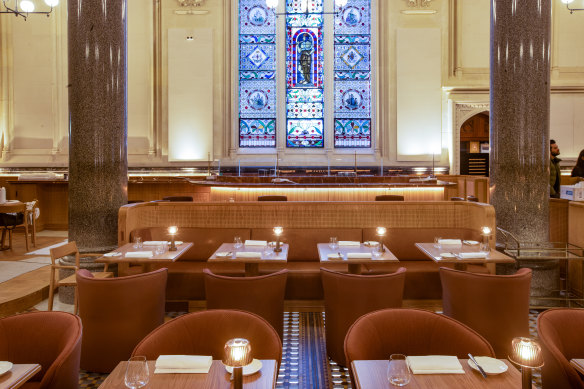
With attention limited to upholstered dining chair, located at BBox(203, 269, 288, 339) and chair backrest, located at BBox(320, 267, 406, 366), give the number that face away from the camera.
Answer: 2

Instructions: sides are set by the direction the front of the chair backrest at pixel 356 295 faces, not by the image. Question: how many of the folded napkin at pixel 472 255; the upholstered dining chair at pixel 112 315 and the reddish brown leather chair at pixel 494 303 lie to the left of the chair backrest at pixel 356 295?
1

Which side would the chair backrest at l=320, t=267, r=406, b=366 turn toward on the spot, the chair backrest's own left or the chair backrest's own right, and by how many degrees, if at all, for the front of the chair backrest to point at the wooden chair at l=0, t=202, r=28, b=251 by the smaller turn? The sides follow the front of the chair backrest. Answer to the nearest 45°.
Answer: approximately 45° to the chair backrest's own left

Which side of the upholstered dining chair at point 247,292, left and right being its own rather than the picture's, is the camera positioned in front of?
back

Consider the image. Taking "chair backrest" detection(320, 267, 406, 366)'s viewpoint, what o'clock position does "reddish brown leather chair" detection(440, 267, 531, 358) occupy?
The reddish brown leather chair is roughly at 3 o'clock from the chair backrest.

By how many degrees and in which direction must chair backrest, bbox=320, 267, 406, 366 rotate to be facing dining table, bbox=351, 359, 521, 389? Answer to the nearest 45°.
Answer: approximately 180°

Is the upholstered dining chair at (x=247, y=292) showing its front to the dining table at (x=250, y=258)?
yes

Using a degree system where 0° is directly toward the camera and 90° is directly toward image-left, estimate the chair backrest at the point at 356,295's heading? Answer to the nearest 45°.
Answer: approximately 180°

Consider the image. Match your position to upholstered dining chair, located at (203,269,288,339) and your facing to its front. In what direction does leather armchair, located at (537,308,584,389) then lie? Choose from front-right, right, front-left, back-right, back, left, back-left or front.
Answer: back-right

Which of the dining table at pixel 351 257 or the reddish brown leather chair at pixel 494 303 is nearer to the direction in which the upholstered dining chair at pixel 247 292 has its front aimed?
the dining table
